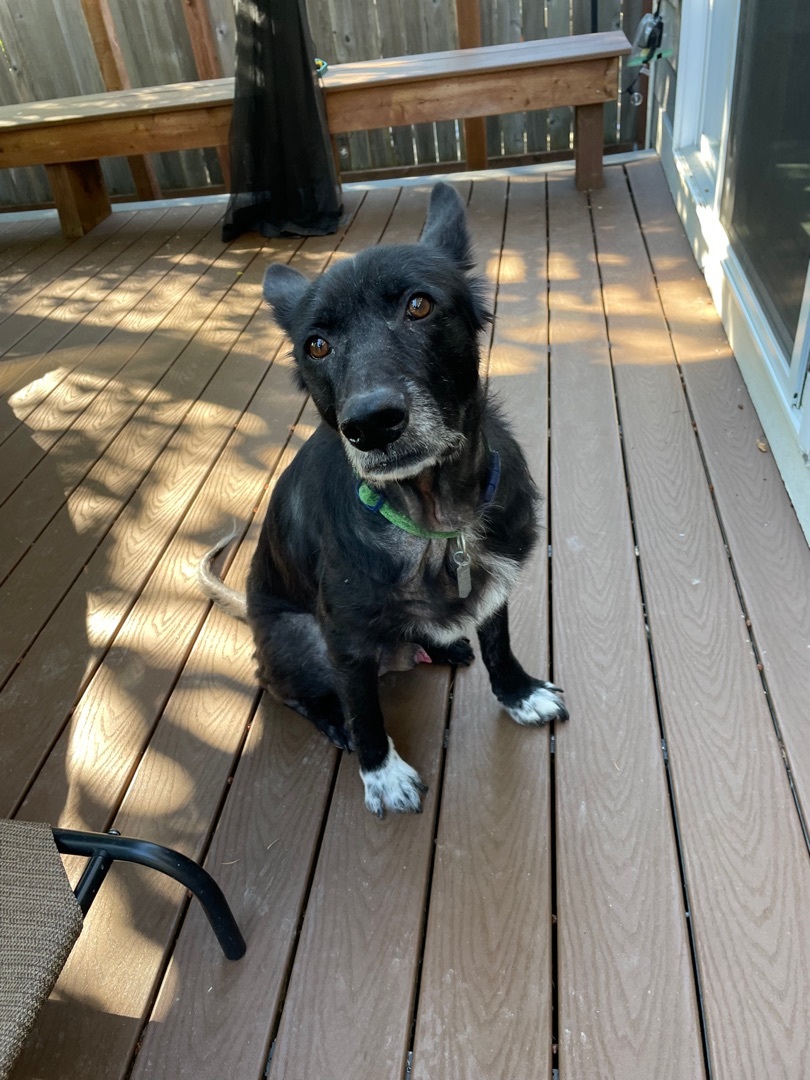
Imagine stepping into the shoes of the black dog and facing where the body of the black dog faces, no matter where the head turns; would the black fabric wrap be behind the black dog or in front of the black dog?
behind

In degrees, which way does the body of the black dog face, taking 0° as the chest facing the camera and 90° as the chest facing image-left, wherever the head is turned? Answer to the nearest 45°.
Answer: approximately 315°

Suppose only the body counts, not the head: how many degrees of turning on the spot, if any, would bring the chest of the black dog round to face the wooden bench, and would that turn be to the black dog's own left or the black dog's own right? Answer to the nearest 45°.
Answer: approximately 135° to the black dog's own left

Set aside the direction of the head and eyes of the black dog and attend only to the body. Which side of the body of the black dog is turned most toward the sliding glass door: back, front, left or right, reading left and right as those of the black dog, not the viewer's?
left

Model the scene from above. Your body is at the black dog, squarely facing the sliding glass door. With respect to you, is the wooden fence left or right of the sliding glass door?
left

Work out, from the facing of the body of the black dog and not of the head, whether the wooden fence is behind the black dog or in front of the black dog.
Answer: behind
